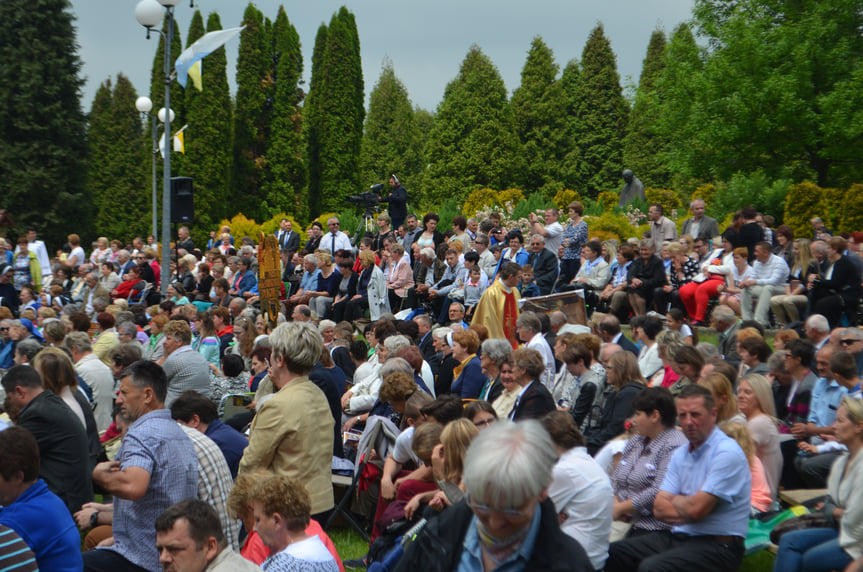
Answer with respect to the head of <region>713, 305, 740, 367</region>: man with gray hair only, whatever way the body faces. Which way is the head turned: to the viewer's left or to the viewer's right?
to the viewer's left

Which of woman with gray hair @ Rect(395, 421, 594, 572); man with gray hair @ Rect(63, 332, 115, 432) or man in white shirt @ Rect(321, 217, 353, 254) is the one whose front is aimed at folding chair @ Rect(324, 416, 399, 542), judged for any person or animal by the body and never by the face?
the man in white shirt

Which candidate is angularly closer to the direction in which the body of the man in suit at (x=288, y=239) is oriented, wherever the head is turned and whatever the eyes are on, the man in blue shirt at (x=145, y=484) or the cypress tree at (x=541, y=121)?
the man in blue shirt

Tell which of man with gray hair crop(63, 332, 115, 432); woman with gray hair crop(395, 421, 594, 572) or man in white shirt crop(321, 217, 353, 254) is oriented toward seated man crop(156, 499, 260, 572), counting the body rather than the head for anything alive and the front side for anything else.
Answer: the man in white shirt

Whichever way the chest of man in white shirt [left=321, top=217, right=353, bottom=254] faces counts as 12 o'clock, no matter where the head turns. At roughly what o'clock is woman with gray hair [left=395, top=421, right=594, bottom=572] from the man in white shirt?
The woman with gray hair is roughly at 12 o'clock from the man in white shirt.

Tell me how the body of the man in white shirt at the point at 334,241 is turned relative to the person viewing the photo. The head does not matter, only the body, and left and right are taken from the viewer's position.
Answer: facing the viewer
